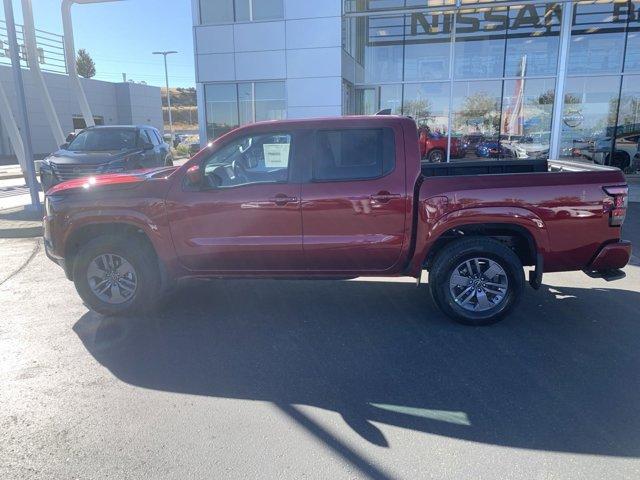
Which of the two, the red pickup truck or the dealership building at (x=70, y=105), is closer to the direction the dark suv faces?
the red pickup truck

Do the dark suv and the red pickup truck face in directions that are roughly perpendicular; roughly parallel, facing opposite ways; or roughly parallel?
roughly perpendicular

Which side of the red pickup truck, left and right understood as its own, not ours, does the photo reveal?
left

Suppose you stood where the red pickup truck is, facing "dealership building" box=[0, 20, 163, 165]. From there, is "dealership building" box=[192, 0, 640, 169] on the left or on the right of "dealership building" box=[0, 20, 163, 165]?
right

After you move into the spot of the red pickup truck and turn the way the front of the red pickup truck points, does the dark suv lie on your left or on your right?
on your right

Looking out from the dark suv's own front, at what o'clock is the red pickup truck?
The red pickup truck is roughly at 10 o'clock from the dark suv.

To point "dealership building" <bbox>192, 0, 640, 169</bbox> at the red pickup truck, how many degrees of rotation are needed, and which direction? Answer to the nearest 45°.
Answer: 0° — it already faces it

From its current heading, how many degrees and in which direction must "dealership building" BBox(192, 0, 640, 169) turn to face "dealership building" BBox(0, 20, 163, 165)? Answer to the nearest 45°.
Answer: approximately 135° to its right

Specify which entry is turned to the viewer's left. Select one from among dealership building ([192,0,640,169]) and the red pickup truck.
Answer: the red pickup truck

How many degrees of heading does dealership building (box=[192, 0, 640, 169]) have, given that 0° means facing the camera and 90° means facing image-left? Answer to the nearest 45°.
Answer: approximately 0°

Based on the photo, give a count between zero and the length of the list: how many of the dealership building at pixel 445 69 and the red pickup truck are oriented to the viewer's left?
1

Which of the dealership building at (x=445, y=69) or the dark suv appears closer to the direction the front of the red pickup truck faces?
the dark suv

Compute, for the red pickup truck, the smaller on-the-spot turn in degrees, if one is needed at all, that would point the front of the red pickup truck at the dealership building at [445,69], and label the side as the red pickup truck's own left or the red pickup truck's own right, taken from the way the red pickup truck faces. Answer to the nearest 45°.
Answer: approximately 90° to the red pickup truck's own right

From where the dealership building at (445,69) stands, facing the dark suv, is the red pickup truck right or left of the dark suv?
left
